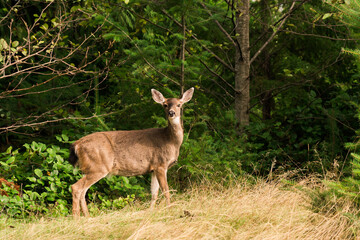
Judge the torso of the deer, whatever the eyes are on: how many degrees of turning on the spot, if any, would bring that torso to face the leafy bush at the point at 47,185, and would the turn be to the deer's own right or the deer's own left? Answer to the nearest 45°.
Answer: approximately 180°

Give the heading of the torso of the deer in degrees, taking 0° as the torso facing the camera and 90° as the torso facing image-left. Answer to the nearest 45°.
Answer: approximately 270°
